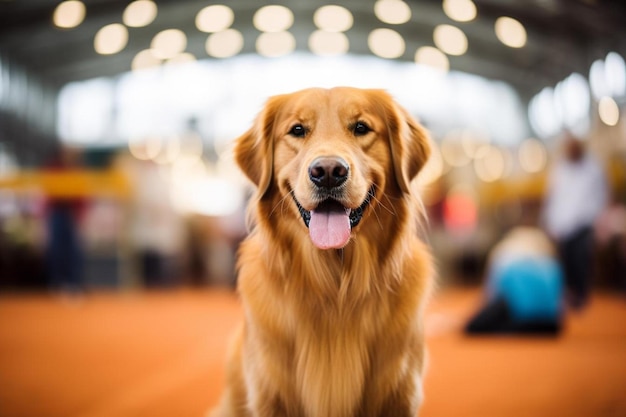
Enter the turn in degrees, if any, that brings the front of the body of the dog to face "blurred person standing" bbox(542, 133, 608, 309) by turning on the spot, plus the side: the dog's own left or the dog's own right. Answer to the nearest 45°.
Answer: approximately 135° to the dog's own left

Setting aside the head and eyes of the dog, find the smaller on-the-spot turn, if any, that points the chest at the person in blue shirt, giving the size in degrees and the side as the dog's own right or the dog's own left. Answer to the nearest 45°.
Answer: approximately 135° to the dog's own left

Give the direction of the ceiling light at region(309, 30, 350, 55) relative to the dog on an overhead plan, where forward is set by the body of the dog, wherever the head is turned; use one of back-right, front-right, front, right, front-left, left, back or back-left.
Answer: back

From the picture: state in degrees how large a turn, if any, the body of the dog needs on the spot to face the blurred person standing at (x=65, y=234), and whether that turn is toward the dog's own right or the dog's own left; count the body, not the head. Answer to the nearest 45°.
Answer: approximately 135° to the dog's own right

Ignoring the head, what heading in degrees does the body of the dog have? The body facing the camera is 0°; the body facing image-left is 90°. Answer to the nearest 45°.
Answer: approximately 0°

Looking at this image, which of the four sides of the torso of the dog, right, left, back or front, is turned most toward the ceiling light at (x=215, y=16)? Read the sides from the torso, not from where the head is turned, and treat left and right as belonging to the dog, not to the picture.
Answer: back

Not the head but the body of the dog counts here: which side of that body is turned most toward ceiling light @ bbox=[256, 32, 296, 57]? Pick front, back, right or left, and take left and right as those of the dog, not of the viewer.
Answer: back

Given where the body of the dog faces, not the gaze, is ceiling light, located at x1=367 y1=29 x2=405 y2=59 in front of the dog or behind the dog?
behind

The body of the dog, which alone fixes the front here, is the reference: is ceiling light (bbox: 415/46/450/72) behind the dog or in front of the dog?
behind

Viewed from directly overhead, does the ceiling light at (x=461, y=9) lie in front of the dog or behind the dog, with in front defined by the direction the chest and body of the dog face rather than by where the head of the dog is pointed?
behind

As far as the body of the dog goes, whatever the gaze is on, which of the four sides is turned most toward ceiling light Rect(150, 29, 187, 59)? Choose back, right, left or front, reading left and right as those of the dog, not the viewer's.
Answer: back
